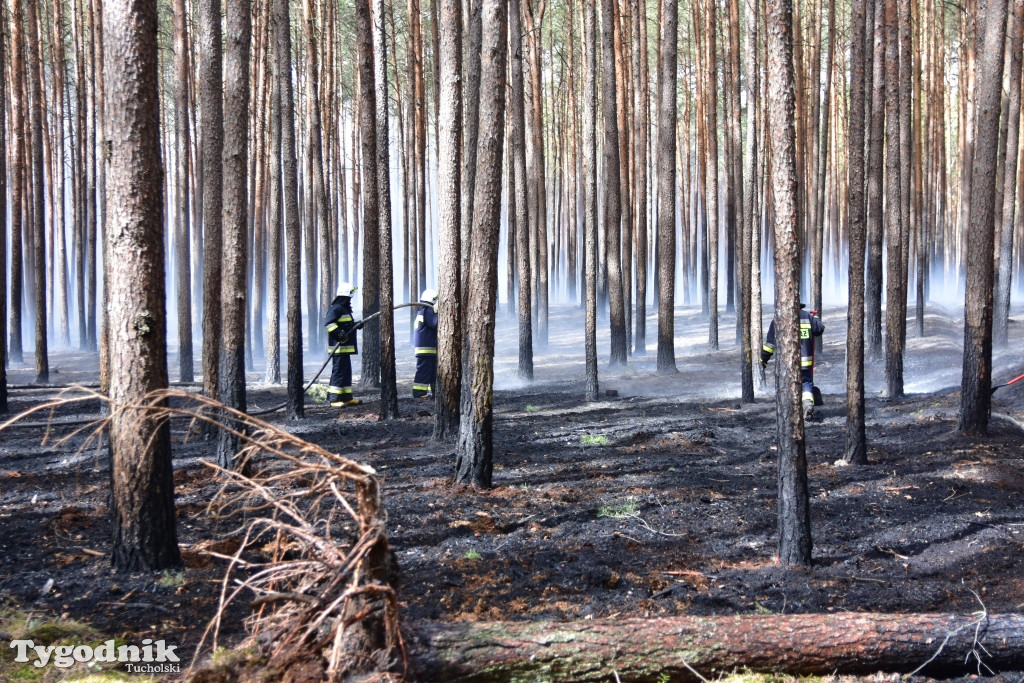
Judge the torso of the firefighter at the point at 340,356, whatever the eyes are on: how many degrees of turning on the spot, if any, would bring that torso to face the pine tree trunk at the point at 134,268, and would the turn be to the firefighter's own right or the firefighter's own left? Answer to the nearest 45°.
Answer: approximately 90° to the firefighter's own right

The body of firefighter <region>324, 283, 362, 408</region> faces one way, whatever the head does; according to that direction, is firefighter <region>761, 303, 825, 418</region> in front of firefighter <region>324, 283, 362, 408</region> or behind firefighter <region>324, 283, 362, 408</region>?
in front

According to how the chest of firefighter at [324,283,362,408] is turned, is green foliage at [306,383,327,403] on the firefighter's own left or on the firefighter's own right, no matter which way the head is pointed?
on the firefighter's own left

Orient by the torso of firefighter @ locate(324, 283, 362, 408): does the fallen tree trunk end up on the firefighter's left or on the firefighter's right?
on the firefighter's right

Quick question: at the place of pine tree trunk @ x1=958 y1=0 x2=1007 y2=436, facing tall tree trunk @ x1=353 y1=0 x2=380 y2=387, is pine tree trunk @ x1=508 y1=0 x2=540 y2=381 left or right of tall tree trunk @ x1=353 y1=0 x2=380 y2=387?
right

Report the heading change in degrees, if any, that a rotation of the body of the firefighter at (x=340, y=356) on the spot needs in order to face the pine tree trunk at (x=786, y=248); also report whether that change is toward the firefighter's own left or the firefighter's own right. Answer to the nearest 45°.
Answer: approximately 90° to the firefighter's own right

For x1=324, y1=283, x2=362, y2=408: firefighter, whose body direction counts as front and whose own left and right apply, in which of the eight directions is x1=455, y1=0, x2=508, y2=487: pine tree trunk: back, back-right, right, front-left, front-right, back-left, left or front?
right

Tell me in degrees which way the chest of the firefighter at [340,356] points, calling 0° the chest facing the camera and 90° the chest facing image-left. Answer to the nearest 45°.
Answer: approximately 270°

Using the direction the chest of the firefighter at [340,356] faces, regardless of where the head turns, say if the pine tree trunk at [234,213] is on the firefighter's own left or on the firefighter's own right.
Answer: on the firefighter's own right
